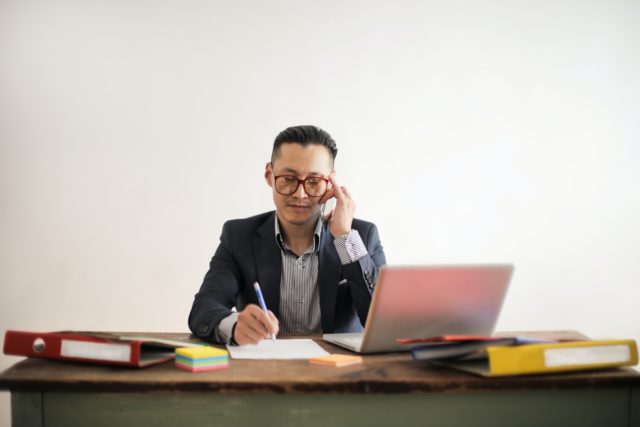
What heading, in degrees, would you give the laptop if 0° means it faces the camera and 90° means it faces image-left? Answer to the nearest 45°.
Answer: approximately 135°

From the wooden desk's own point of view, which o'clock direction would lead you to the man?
The man is roughly at 12 o'clock from the wooden desk.

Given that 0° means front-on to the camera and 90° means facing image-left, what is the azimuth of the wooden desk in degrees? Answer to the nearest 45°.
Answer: approximately 180°

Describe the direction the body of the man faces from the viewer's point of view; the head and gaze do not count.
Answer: toward the camera

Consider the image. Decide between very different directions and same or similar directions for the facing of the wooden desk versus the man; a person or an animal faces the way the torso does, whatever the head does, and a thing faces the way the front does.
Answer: very different directions

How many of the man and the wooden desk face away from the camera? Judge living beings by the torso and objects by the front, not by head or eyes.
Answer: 1

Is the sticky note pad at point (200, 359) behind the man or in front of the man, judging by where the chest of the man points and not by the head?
in front

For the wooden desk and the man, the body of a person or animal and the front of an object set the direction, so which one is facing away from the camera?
the wooden desk
